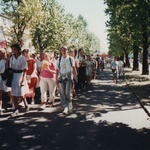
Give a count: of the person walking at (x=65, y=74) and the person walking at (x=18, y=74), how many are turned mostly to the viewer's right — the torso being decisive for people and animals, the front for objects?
0

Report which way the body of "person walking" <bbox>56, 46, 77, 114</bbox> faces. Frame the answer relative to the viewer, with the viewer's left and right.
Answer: facing the viewer

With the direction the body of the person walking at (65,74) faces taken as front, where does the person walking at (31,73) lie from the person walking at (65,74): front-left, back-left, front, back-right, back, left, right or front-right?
back-right

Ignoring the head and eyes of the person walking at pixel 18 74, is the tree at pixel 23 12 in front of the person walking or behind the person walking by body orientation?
behind

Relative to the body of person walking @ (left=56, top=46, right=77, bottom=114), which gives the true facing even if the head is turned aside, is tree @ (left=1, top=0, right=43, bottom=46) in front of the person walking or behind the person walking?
behind

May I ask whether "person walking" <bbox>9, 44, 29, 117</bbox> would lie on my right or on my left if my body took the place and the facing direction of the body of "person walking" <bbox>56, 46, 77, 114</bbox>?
on my right

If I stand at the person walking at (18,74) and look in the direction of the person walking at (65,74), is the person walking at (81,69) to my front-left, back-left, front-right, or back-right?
front-left

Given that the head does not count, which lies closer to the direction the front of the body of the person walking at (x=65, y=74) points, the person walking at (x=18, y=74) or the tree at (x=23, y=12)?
the person walking

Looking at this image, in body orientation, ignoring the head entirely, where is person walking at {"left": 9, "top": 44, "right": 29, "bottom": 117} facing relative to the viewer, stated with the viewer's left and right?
facing the viewer and to the left of the viewer
